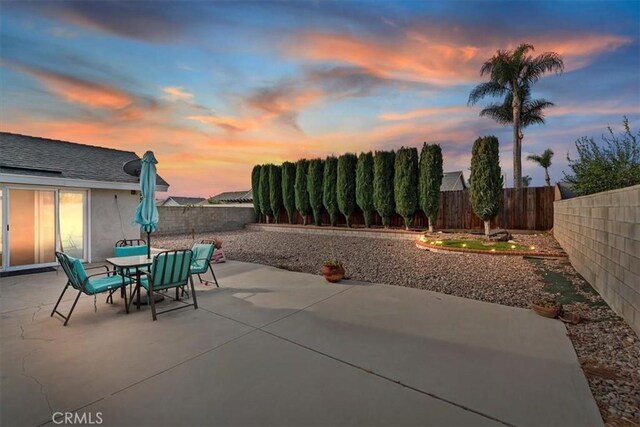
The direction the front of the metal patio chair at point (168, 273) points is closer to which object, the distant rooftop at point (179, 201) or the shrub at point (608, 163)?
the distant rooftop

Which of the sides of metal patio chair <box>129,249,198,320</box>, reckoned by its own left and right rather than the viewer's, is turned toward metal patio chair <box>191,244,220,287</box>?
right

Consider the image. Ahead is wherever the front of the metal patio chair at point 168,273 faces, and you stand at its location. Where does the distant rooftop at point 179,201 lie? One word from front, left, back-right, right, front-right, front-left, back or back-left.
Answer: front-right

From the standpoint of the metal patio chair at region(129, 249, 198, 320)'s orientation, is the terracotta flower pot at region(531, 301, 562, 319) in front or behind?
behind

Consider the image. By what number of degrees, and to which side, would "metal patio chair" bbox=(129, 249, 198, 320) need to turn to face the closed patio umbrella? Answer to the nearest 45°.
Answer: approximately 45° to its right

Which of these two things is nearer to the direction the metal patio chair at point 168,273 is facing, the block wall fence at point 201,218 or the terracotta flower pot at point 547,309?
the block wall fence

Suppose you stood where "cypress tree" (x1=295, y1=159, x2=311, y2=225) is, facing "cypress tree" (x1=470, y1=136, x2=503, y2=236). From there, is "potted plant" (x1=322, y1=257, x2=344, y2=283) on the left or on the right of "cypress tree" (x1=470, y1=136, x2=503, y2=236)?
right

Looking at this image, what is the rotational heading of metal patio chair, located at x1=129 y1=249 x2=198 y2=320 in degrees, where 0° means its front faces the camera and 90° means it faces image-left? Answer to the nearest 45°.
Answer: approximately 135°

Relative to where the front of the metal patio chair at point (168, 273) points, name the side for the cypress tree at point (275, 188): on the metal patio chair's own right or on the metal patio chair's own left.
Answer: on the metal patio chair's own right

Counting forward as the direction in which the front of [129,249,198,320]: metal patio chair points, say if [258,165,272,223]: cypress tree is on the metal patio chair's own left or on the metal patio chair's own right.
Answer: on the metal patio chair's own right
